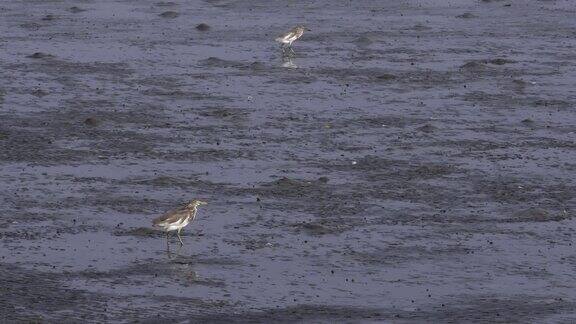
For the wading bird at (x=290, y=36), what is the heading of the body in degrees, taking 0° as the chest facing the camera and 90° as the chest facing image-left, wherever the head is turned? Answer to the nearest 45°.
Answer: approximately 270°

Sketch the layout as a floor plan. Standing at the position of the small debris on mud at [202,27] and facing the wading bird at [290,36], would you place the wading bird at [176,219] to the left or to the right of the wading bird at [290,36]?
right

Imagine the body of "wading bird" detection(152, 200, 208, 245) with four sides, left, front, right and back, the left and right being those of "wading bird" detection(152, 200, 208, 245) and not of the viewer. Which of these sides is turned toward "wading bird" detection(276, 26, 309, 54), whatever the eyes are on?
left

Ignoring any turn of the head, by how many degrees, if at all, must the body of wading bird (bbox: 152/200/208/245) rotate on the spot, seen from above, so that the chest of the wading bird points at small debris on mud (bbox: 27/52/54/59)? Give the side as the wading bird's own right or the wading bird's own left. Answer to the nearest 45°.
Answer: approximately 90° to the wading bird's own left

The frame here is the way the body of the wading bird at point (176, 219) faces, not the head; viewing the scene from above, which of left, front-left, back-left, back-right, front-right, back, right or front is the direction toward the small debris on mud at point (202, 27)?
left

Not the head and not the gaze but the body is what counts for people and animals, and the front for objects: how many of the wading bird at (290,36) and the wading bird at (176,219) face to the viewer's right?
2

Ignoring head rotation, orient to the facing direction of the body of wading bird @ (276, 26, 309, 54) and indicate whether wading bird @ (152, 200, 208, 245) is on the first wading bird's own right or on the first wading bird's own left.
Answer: on the first wading bird's own right

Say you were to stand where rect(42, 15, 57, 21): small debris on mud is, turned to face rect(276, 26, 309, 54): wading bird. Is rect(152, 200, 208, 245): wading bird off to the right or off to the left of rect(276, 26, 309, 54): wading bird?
right

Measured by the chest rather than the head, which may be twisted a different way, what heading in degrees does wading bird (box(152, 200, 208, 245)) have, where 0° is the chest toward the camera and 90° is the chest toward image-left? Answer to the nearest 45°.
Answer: approximately 270°
